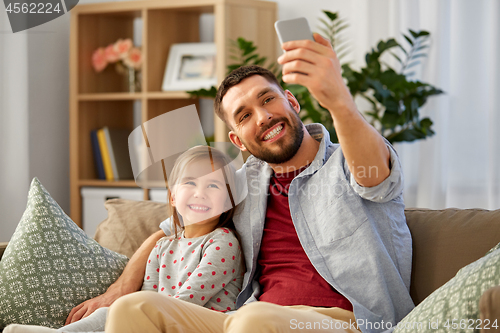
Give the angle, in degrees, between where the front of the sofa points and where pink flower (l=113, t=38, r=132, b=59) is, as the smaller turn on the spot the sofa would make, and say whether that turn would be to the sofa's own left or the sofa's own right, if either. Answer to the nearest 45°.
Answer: approximately 135° to the sofa's own right

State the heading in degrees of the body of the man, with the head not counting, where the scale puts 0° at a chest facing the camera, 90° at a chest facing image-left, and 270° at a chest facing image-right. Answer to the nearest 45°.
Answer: approximately 45°

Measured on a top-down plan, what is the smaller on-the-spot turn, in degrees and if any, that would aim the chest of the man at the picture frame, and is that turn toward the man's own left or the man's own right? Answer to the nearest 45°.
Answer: approximately 135° to the man's own right

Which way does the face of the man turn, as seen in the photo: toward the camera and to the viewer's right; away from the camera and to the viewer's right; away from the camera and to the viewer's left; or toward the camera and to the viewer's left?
toward the camera and to the viewer's right

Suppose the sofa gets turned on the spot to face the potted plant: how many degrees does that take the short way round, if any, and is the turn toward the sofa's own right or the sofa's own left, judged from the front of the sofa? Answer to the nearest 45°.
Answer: approximately 180°

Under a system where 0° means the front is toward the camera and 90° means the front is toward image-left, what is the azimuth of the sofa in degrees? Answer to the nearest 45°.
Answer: approximately 0°

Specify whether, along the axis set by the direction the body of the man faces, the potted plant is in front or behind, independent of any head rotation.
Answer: behind

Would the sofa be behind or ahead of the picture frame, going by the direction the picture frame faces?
ahead

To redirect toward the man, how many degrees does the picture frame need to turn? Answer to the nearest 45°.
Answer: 0° — it already faces them

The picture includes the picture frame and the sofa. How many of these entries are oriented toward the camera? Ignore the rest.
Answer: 2
